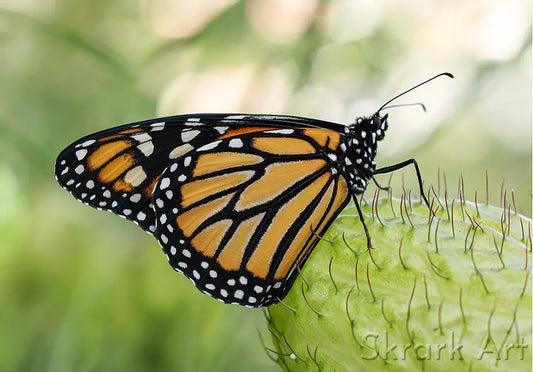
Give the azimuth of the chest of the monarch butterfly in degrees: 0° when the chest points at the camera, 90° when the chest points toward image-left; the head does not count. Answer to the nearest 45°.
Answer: approximately 270°
